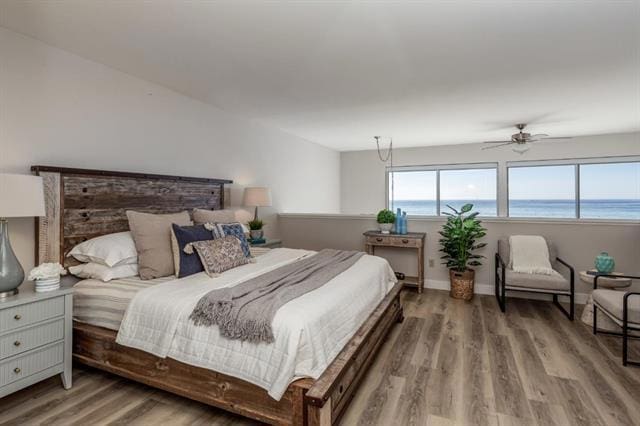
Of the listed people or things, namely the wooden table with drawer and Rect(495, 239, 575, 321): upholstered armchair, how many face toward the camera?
2

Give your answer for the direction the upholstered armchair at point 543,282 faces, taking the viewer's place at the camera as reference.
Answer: facing the viewer

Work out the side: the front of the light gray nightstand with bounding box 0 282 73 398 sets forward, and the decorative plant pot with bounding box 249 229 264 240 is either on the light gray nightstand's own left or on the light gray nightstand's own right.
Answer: on the light gray nightstand's own left

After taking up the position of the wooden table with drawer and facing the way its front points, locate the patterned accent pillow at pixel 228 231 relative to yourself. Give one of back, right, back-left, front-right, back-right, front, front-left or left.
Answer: front-right

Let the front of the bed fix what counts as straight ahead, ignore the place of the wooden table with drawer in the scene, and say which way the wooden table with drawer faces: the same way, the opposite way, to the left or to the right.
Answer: to the right

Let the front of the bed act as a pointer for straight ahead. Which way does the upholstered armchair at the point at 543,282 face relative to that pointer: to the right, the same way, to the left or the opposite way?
to the right

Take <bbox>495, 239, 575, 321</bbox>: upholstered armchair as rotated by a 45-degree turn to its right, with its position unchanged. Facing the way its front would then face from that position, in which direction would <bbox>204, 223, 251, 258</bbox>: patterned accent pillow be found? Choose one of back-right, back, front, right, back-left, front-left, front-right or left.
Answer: front

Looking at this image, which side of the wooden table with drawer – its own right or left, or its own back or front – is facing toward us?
front

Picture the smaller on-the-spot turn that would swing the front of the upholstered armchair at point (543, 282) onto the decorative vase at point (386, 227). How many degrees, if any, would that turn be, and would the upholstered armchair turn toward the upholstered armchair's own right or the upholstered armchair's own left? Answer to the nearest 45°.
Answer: approximately 90° to the upholstered armchair's own right

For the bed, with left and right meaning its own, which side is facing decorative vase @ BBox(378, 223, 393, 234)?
left

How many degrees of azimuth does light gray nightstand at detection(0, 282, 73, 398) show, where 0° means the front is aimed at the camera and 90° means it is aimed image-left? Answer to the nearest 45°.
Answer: approximately 315°

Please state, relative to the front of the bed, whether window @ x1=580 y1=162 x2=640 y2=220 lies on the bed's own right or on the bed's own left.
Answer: on the bed's own left

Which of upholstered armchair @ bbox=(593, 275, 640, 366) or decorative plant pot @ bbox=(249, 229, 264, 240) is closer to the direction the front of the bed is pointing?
the upholstered armchair
